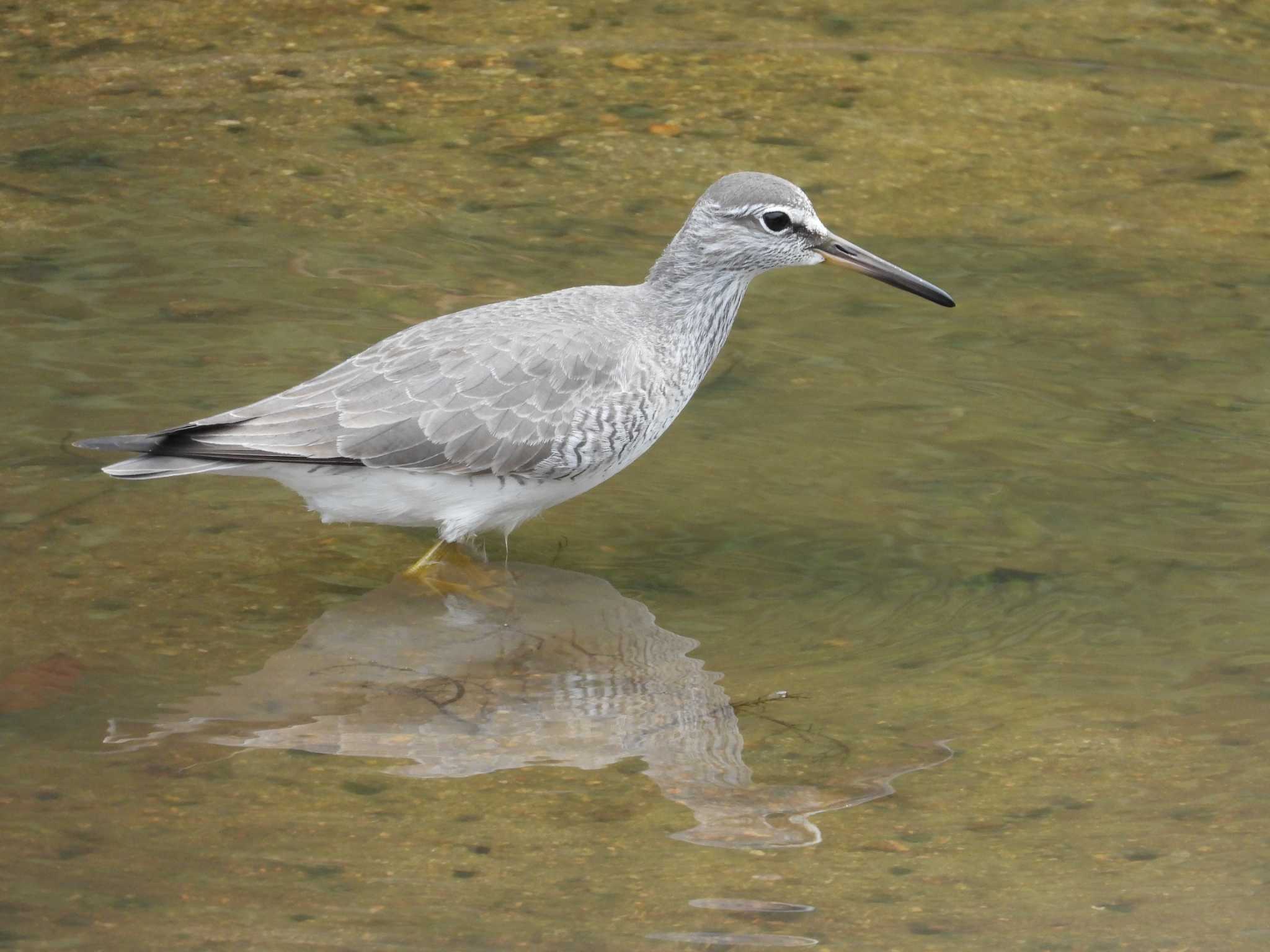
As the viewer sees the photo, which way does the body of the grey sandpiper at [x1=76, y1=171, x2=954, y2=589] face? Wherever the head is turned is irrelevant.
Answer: to the viewer's right
